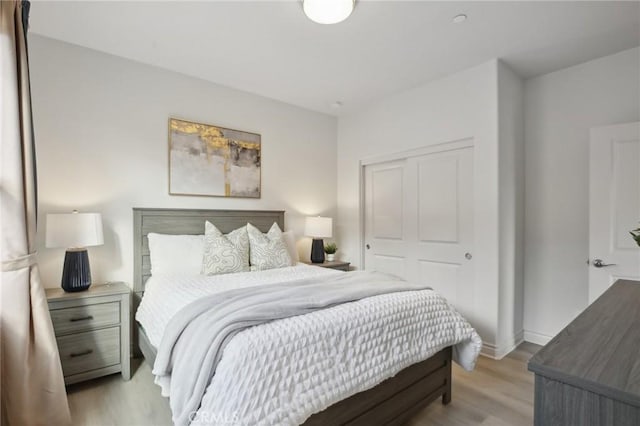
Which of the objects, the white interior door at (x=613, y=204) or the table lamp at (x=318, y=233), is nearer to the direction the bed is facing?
the white interior door

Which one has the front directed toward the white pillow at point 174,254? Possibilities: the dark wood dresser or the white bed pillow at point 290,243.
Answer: the dark wood dresser

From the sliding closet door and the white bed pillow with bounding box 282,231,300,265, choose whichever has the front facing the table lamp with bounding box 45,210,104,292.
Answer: the sliding closet door

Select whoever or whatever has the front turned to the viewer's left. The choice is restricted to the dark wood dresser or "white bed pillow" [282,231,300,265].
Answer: the dark wood dresser

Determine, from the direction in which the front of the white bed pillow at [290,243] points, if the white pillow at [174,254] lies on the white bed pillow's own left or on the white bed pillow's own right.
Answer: on the white bed pillow's own right

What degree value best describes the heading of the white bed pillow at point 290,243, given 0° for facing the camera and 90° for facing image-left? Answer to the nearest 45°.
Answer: approximately 315°

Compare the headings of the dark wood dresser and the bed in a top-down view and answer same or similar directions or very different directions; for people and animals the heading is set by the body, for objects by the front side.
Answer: very different directions

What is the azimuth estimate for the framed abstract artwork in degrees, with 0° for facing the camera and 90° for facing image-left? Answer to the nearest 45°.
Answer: approximately 315°

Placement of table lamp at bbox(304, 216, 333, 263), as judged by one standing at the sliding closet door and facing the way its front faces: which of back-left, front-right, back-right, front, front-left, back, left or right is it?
front-right

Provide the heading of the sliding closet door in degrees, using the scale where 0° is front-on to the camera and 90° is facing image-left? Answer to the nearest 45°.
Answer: approximately 45°

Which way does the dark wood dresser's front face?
to the viewer's left

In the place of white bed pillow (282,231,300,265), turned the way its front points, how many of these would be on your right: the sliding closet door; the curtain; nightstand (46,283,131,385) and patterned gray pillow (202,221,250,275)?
3
